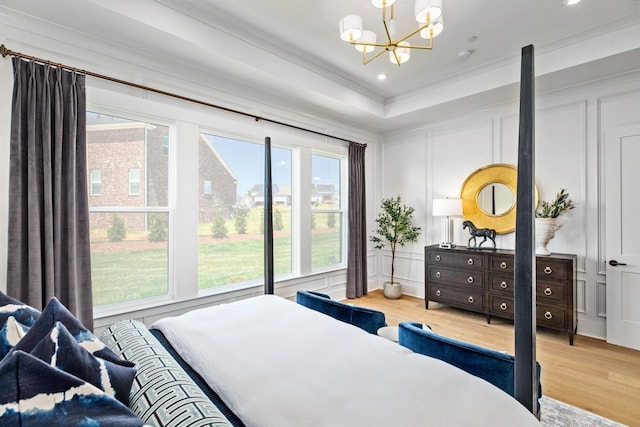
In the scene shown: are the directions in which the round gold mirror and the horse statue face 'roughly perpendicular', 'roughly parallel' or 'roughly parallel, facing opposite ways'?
roughly perpendicular

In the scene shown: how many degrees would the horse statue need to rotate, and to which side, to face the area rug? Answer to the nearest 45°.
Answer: approximately 90° to its left

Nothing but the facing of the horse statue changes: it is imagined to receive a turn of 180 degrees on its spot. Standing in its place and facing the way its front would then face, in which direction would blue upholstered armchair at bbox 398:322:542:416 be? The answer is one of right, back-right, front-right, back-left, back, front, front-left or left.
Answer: right

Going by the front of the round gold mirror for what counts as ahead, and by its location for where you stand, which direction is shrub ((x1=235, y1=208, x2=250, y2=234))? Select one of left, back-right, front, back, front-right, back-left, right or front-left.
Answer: front-right

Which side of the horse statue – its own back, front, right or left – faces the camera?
left

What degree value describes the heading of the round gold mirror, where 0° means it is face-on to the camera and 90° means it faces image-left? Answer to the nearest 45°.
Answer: approximately 0°

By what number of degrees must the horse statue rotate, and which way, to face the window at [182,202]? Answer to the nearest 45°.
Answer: approximately 45° to its left

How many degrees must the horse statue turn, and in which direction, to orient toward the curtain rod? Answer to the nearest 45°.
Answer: approximately 45° to its left

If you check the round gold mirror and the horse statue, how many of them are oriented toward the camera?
1

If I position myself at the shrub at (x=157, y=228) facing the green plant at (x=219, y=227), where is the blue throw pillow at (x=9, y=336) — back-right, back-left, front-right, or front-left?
back-right

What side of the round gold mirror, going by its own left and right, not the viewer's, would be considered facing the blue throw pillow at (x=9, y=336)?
front

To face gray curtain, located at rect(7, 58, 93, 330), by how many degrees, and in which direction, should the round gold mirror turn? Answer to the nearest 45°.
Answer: approximately 45° to its right

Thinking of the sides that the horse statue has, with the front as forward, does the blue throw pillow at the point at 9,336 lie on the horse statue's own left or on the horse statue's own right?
on the horse statue's own left

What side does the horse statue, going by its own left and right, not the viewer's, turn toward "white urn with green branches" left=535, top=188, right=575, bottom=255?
back

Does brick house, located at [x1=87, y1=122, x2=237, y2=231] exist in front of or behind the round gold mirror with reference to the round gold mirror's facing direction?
in front

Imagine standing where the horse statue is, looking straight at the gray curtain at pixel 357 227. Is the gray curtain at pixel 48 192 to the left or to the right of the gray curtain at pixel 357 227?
left
